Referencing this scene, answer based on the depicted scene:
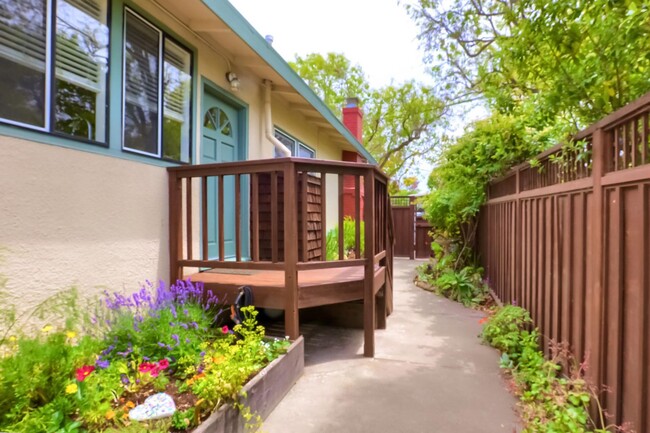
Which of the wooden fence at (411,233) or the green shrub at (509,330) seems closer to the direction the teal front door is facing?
the green shrub

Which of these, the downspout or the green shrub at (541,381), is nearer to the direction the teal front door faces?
the green shrub

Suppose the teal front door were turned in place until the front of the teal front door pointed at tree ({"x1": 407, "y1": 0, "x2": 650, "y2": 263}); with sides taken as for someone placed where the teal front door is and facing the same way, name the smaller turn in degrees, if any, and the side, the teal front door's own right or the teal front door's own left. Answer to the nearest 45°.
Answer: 0° — it already faces it

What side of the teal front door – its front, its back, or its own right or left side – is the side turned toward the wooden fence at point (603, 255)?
front

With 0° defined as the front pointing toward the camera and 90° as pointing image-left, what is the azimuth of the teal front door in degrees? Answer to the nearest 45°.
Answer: approximately 315°

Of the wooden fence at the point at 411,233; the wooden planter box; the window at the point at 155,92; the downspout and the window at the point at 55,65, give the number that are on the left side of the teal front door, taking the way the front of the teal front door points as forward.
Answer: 2

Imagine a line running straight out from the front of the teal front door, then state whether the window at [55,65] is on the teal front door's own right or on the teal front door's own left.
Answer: on the teal front door's own right

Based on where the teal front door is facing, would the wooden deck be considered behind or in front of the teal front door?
in front

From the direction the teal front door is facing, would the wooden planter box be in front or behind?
in front

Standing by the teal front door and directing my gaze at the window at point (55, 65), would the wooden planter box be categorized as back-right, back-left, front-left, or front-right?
front-left

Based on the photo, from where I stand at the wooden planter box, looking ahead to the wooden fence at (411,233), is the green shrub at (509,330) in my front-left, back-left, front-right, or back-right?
front-right

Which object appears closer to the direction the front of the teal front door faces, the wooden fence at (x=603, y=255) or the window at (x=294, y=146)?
the wooden fence

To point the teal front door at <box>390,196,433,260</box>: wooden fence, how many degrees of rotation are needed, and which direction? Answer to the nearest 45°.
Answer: approximately 90° to its left

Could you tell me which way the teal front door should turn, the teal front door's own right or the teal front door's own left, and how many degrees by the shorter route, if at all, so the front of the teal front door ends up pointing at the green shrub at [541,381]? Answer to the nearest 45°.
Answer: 0° — it already faces it

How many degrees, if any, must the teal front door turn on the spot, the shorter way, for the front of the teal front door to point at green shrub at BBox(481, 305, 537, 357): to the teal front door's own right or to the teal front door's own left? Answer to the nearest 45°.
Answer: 0° — it already faces it

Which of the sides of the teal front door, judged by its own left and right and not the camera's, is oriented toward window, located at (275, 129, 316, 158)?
left

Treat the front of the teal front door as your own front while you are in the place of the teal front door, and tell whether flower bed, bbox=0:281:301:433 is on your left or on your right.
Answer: on your right

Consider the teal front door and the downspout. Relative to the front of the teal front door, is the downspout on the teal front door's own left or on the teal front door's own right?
on the teal front door's own left
